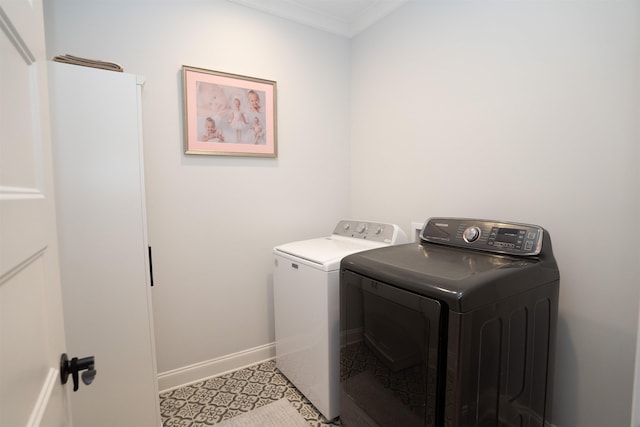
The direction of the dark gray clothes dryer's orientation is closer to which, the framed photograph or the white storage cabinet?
the white storage cabinet

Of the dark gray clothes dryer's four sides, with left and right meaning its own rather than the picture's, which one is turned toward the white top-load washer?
right

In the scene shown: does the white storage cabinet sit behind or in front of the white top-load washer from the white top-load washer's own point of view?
in front

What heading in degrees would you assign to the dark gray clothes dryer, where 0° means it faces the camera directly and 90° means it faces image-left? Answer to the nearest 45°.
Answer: approximately 45°

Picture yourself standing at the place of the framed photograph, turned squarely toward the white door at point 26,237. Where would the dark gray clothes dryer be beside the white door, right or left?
left

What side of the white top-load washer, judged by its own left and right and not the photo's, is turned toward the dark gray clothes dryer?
left

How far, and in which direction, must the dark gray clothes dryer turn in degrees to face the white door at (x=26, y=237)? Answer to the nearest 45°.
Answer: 0° — it already faces it

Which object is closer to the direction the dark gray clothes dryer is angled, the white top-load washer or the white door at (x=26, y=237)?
the white door

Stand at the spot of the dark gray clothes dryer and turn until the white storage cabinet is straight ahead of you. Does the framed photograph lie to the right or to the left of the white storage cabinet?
right
